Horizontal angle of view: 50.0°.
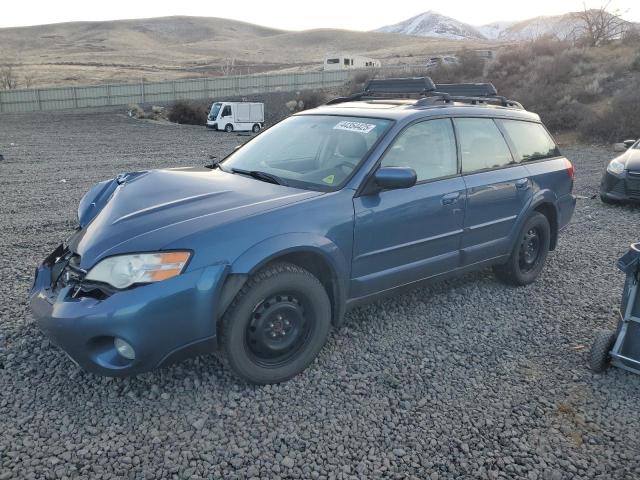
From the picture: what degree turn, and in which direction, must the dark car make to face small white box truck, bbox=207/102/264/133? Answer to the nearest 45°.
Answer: approximately 90° to its right

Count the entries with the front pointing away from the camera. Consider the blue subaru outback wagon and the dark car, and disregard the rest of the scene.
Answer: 0

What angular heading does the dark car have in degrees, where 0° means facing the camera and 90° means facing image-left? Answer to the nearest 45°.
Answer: approximately 45°

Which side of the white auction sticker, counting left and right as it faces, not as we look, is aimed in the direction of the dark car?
back

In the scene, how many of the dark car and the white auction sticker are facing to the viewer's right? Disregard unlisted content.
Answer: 0

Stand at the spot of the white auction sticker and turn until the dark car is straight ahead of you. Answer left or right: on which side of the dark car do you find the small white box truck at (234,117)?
left

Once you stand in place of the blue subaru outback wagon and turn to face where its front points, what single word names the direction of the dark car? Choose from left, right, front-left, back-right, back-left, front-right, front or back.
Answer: back

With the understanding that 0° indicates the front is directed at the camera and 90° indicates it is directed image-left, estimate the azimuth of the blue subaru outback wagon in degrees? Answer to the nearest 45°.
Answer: approximately 45°

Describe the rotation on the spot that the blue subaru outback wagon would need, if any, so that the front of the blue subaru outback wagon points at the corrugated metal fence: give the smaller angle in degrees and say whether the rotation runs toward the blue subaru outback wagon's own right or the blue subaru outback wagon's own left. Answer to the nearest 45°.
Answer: approximately 135° to the blue subaru outback wagon's own right
